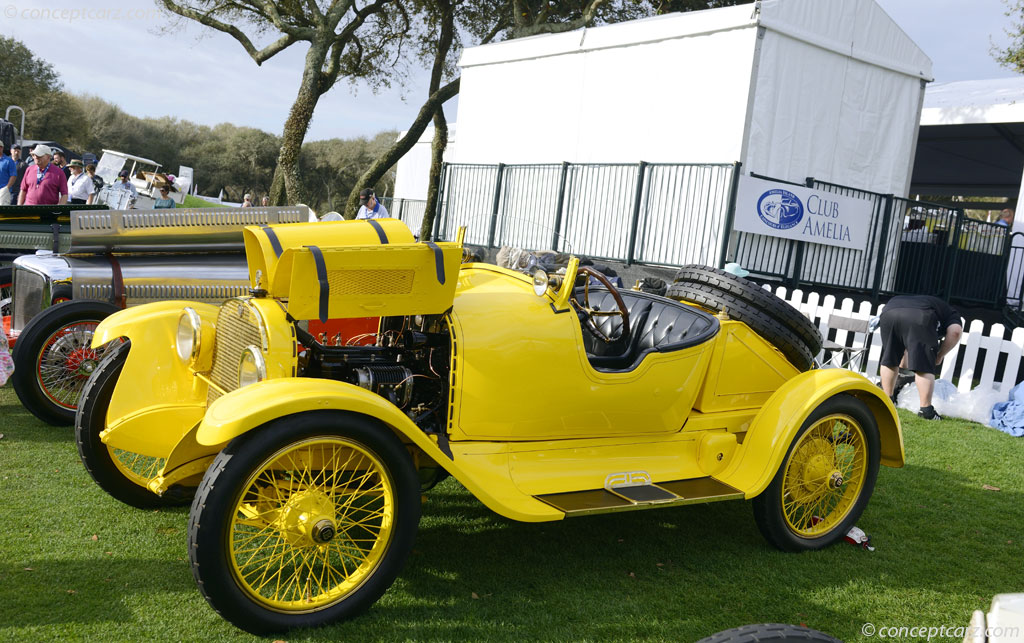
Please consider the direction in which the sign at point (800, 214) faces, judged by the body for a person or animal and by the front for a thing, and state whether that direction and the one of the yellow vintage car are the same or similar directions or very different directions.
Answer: same or similar directions

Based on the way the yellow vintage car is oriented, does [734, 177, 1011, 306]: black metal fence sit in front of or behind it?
behind

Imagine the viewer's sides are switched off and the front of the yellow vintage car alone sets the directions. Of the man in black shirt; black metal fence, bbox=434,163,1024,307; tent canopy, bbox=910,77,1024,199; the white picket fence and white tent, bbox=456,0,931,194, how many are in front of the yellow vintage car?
0

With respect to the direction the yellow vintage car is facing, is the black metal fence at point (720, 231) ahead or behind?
behind

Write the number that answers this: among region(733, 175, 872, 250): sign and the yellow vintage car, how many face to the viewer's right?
0

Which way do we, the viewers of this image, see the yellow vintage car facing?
facing the viewer and to the left of the viewer

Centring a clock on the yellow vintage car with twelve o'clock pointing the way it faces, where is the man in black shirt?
The man in black shirt is roughly at 6 o'clock from the yellow vintage car.

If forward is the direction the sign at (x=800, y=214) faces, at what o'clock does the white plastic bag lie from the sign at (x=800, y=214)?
The white plastic bag is roughly at 11 o'clock from the sign.

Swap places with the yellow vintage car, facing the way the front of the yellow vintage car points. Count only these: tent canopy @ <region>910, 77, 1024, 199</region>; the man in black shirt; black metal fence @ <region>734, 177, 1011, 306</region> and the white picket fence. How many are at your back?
4

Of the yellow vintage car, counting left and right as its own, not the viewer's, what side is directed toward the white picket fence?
back

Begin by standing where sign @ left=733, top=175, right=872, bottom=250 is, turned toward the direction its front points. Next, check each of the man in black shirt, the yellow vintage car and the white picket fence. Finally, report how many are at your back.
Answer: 0

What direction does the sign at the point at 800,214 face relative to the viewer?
toward the camera

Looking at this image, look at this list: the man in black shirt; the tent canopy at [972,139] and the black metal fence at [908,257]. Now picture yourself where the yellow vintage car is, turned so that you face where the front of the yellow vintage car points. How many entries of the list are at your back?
3

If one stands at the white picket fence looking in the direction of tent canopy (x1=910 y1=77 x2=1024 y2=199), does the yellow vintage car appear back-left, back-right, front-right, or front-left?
back-left

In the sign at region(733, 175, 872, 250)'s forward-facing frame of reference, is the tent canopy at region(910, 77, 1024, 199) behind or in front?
behind

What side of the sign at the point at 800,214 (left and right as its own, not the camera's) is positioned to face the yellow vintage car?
front
